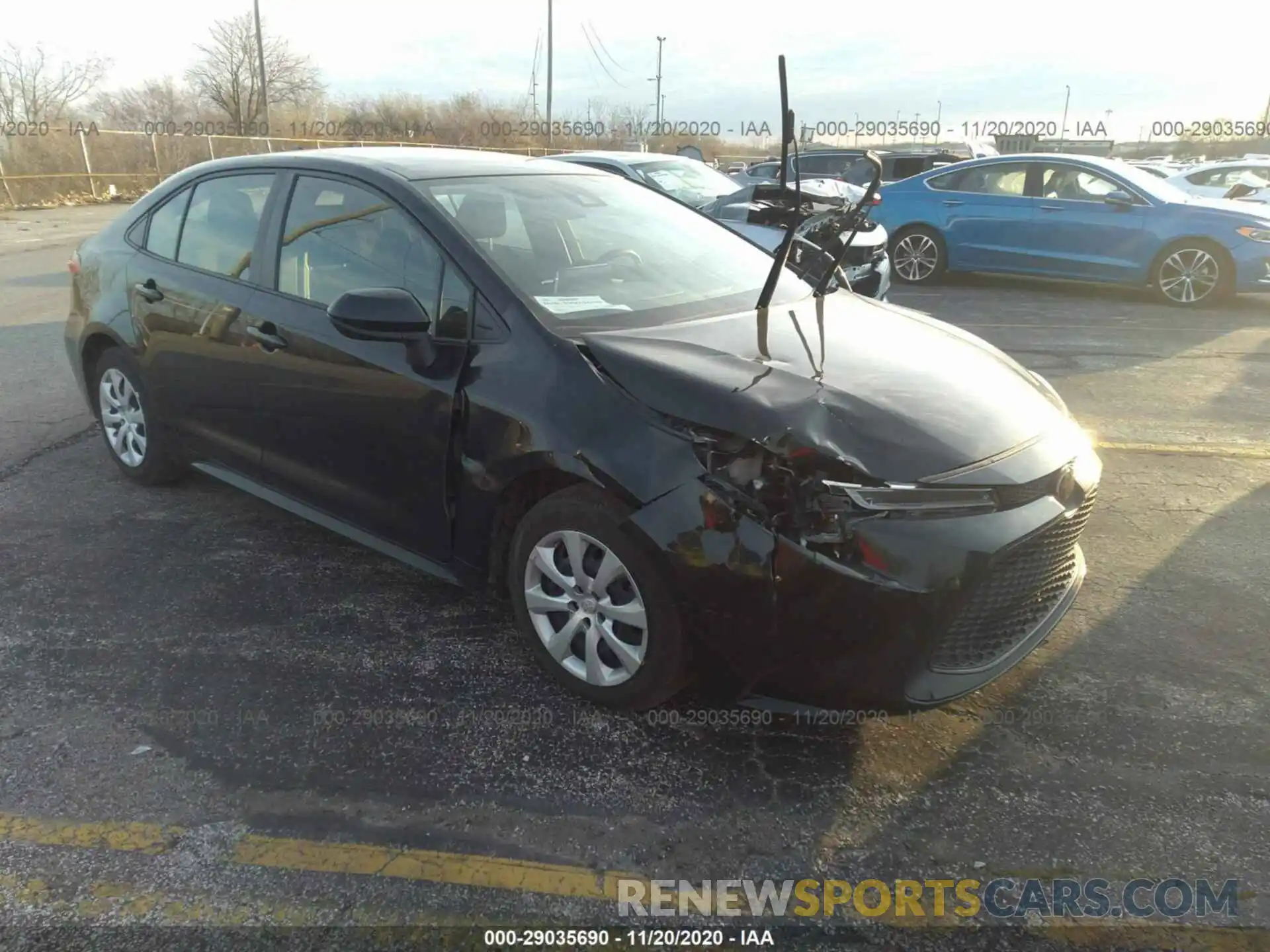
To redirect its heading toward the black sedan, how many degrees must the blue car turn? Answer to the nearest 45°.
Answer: approximately 90° to its right

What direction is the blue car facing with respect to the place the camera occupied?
facing to the right of the viewer

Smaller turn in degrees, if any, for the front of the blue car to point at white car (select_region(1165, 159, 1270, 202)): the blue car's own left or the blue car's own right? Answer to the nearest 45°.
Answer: approximately 90° to the blue car's own left

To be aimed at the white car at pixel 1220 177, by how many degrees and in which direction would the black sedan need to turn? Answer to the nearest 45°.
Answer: approximately 90° to its left

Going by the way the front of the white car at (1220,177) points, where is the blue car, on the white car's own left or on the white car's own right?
on the white car's own right

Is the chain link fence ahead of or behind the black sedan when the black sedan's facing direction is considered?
behind

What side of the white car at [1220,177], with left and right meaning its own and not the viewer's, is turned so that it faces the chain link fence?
back

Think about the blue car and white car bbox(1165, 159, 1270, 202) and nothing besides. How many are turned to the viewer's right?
2
